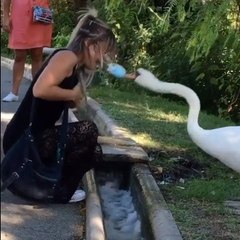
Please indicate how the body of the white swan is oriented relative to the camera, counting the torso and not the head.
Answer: to the viewer's left

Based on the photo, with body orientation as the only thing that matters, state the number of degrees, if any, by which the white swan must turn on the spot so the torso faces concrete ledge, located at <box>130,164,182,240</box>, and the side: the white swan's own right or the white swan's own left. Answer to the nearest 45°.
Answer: approximately 45° to the white swan's own left

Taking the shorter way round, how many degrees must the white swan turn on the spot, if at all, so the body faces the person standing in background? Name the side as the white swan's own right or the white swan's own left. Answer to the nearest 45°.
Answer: approximately 45° to the white swan's own right
